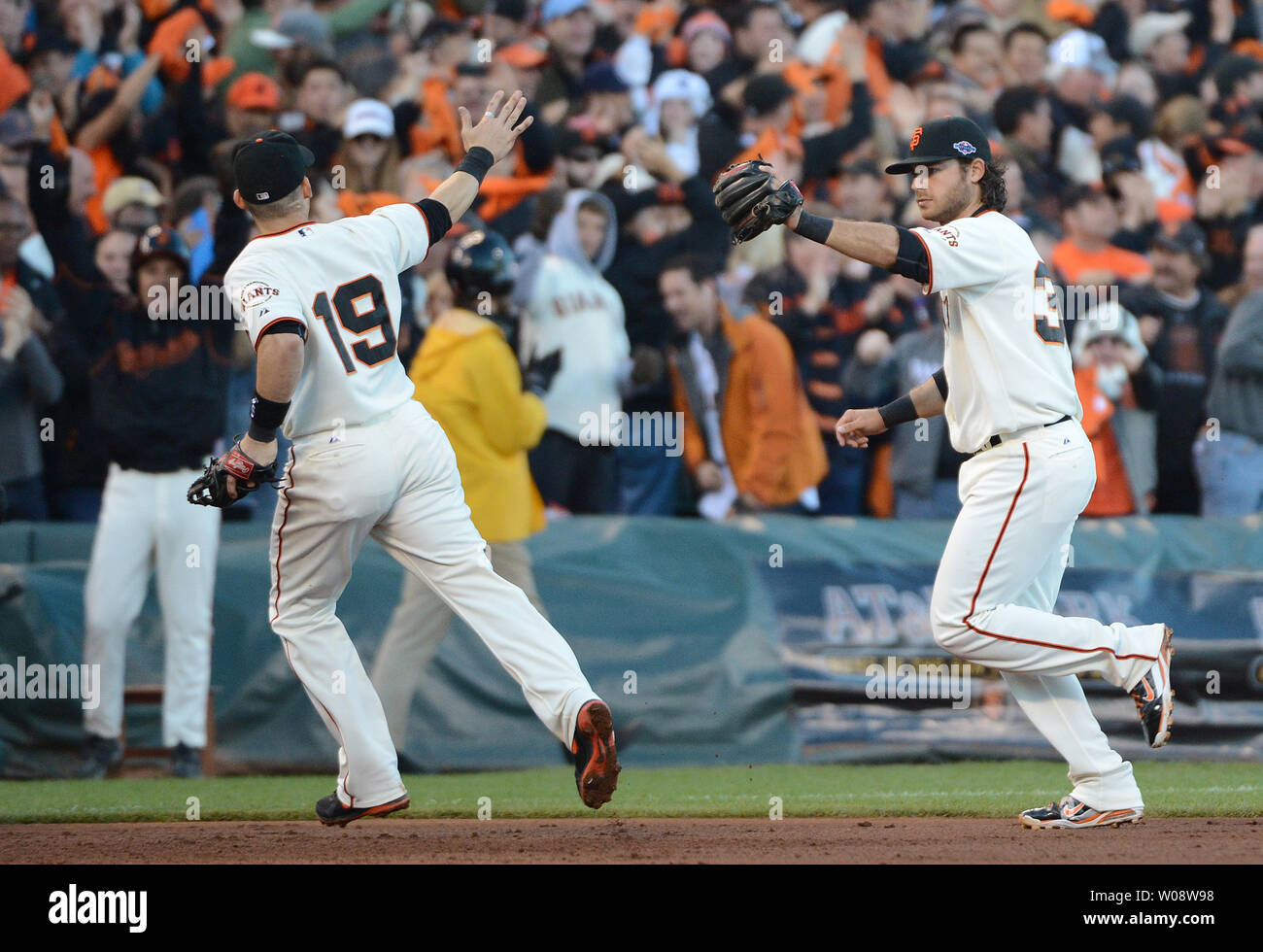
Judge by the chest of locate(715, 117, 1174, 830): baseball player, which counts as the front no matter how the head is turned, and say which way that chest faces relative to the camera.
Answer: to the viewer's left

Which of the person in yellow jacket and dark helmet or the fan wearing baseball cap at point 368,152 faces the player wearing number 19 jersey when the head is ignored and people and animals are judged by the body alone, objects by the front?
the fan wearing baseball cap

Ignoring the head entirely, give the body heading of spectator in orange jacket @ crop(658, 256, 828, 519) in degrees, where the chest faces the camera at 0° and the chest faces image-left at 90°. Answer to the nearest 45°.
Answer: approximately 45°

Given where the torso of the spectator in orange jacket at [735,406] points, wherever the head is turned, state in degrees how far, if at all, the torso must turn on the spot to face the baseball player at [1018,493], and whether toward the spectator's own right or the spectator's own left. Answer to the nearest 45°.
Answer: approximately 45° to the spectator's own left

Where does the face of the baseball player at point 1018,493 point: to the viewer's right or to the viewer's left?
to the viewer's left

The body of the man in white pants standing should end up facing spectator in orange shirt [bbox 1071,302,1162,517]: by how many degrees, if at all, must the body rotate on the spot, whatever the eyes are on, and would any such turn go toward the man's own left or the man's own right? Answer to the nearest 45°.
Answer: approximately 90° to the man's own left
